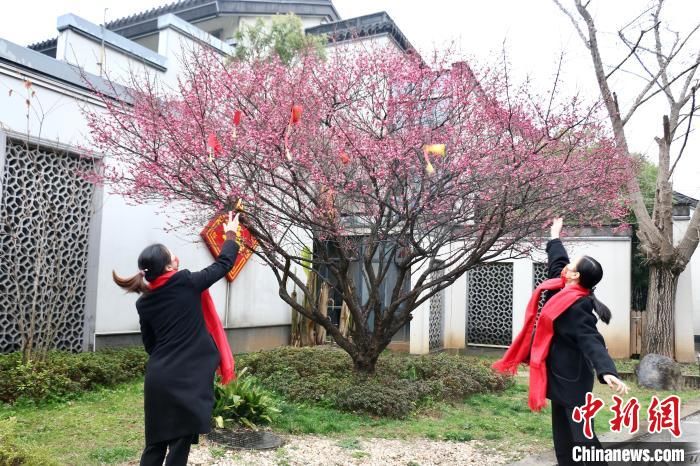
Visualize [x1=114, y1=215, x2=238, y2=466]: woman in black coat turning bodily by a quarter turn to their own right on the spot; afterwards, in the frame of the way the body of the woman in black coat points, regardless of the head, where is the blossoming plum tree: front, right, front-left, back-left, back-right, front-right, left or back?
left

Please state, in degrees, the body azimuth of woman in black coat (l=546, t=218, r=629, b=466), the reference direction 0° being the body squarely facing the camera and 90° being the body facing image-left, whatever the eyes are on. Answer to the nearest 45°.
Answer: approximately 90°

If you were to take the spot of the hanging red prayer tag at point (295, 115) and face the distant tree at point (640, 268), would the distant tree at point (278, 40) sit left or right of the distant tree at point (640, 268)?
left

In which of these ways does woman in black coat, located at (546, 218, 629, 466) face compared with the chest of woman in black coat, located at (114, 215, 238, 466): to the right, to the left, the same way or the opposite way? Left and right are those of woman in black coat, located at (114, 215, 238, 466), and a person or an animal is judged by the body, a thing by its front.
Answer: to the left

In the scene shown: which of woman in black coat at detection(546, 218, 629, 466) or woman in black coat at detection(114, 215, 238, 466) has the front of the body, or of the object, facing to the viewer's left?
woman in black coat at detection(546, 218, 629, 466)

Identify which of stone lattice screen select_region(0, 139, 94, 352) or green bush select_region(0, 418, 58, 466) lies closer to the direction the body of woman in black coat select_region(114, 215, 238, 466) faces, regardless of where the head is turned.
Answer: the stone lattice screen

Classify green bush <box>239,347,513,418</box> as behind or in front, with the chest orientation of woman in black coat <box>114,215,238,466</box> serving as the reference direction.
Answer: in front

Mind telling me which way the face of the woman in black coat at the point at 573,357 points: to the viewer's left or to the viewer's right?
to the viewer's left

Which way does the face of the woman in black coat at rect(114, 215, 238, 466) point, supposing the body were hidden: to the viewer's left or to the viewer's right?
to the viewer's right

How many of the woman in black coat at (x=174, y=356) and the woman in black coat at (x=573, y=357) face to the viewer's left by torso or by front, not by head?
1

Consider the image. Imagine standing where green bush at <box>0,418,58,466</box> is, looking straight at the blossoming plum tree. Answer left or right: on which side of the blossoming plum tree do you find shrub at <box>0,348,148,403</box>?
left

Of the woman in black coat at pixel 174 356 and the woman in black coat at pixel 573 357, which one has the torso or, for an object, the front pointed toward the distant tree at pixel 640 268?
the woman in black coat at pixel 174 356

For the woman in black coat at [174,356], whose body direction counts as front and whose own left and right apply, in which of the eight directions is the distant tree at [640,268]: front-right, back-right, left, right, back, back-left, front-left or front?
front

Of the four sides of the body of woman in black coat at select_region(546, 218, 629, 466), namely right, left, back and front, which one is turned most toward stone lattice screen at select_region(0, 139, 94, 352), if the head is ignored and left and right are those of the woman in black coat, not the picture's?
front

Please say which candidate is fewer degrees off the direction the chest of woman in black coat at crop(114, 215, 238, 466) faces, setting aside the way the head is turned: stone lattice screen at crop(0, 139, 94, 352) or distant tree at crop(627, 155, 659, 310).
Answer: the distant tree

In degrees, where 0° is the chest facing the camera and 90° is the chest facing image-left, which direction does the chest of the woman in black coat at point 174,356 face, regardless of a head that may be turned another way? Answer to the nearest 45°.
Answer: approximately 225°
